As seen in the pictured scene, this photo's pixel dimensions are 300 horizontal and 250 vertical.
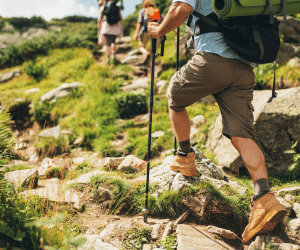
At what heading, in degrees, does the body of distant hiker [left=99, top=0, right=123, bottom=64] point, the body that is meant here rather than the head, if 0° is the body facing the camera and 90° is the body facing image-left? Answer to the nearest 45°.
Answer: approximately 180°

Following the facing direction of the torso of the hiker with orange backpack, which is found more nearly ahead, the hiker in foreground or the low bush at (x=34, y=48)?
the low bush

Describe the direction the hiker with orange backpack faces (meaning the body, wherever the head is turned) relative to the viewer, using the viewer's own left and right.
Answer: facing away from the viewer and to the left of the viewer

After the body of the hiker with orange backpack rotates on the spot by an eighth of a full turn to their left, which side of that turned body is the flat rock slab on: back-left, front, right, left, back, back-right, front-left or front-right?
left

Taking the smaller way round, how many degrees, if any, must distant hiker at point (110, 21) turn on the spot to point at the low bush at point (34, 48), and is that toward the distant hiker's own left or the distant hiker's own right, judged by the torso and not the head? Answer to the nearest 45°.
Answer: approximately 45° to the distant hiker's own left

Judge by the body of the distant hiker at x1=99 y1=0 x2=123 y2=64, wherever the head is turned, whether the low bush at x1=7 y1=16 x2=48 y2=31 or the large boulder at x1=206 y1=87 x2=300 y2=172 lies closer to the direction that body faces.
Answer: the low bush

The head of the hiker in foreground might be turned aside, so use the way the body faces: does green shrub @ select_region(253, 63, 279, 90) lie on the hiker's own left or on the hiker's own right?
on the hiker's own right

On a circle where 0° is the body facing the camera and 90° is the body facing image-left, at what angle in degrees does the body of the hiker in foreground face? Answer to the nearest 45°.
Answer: approximately 135°

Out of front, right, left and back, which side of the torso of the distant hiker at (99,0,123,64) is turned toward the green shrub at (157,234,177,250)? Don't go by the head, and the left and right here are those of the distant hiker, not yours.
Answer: back
